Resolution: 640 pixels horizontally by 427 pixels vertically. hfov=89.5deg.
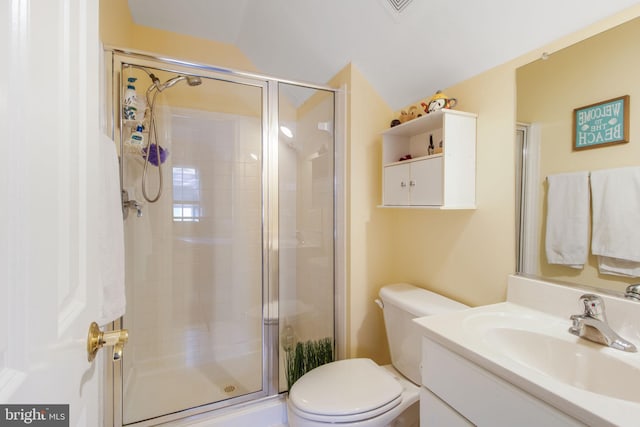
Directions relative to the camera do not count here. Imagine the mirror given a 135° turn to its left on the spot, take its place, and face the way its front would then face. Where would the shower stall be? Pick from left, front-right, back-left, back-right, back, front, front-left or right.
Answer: back

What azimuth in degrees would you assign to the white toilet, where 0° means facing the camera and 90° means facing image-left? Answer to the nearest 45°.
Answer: approximately 45°

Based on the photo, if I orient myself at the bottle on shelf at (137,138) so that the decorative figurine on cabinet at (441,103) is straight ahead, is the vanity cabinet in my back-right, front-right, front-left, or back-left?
front-right

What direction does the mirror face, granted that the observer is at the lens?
facing the viewer and to the left of the viewer

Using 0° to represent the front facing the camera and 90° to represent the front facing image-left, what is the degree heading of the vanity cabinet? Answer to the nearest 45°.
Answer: approximately 45°

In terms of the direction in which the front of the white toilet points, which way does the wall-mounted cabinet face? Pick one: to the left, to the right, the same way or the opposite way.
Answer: the same way

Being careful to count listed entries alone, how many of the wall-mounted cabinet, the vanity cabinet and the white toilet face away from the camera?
0

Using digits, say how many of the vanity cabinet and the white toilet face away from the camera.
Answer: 0

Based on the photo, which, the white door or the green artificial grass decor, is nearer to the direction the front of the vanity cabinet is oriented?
the white door

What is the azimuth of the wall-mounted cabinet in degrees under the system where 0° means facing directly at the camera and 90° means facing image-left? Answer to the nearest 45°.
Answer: approximately 45°

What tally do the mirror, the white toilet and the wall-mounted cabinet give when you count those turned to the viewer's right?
0

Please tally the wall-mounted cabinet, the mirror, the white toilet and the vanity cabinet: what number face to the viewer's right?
0

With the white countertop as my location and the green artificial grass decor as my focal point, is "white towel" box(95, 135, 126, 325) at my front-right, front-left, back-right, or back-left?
front-left

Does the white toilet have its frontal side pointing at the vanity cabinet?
no

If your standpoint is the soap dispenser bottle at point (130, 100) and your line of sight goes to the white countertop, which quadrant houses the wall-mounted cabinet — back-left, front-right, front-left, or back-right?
front-left
